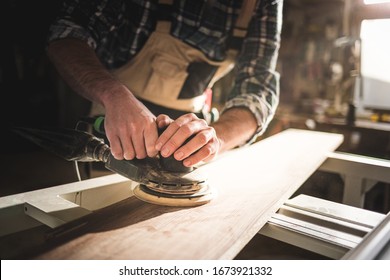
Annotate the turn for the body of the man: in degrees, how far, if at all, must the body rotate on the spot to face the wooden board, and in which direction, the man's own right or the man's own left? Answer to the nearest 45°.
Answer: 0° — they already face it

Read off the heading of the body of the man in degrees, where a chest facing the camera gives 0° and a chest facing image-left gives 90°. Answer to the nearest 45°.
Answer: approximately 0°
